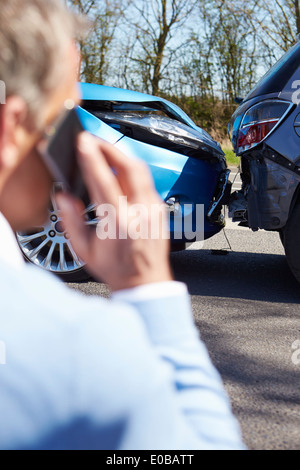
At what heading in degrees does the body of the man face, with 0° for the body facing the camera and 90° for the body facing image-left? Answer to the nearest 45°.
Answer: approximately 225°

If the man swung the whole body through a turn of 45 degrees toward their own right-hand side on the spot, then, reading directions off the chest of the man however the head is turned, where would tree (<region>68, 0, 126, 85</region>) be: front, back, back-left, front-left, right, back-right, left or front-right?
left

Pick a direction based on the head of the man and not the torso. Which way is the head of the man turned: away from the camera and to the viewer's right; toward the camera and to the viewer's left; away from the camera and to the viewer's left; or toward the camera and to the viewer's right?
away from the camera and to the viewer's right

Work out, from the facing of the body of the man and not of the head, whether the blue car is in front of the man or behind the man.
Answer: in front
